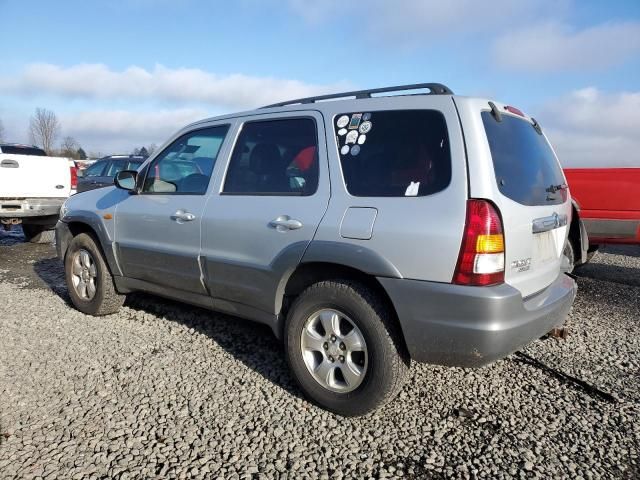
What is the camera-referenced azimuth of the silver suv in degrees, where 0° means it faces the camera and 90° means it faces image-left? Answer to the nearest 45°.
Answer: approximately 135°

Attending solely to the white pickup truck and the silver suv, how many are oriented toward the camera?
0

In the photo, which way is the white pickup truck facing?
away from the camera

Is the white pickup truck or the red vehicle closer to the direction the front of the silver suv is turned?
the white pickup truck

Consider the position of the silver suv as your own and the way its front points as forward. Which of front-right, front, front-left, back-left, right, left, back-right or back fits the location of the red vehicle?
right

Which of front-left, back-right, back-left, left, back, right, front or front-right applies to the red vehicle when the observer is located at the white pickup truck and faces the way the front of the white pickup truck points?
back-right

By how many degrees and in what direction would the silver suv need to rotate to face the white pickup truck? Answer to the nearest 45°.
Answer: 0° — it already faces it
